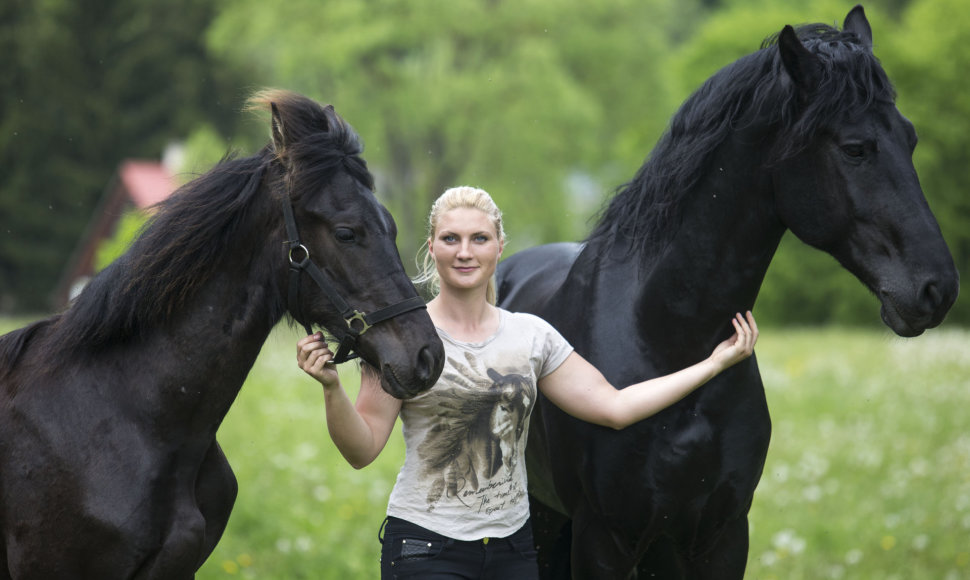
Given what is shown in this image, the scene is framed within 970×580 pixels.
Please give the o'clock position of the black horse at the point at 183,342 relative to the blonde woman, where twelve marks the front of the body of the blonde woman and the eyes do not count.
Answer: The black horse is roughly at 3 o'clock from the blonde woman.

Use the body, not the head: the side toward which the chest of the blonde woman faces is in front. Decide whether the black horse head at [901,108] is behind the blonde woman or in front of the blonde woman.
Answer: behind

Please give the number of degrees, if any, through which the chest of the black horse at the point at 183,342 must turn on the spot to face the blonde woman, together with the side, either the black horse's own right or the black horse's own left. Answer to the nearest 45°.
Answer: approximately 45° to the black horse's own left

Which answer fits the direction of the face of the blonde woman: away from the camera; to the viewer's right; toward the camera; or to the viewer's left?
toward the camera

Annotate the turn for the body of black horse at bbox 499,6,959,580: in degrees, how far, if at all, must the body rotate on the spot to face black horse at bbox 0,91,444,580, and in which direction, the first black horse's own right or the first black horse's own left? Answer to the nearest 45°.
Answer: approximately 90° to the first black horse's own right

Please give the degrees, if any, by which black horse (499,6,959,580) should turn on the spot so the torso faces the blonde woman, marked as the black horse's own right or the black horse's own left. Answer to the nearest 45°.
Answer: approximately 90° to the black horse's own right

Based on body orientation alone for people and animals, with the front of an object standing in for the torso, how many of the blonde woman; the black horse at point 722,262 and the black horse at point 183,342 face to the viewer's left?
0

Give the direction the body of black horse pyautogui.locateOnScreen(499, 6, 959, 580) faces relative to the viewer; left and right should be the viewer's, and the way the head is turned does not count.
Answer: facing the viewer and to the right of the viewer

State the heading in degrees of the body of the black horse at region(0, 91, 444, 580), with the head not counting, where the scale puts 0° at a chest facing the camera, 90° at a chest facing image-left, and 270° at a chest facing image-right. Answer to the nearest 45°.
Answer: approximately 315°

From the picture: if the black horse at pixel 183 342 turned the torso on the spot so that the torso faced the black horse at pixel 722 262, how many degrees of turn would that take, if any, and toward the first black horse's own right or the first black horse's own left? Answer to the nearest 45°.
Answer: approximately 45° to the first black horse's own left

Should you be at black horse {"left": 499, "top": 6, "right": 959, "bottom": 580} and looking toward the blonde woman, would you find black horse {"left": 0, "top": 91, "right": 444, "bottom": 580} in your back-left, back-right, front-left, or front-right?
front-right

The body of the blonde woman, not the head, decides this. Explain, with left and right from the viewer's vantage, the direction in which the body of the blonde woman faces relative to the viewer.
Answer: facing the viewer

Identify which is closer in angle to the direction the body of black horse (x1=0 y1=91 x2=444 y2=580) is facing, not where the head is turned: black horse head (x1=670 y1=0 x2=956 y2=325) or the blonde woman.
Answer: the blonde woman
